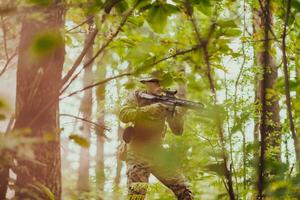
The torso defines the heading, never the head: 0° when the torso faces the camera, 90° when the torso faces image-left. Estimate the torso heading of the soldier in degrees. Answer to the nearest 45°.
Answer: approximately 315°

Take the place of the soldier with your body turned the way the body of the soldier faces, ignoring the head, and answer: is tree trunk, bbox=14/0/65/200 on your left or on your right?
on your right
